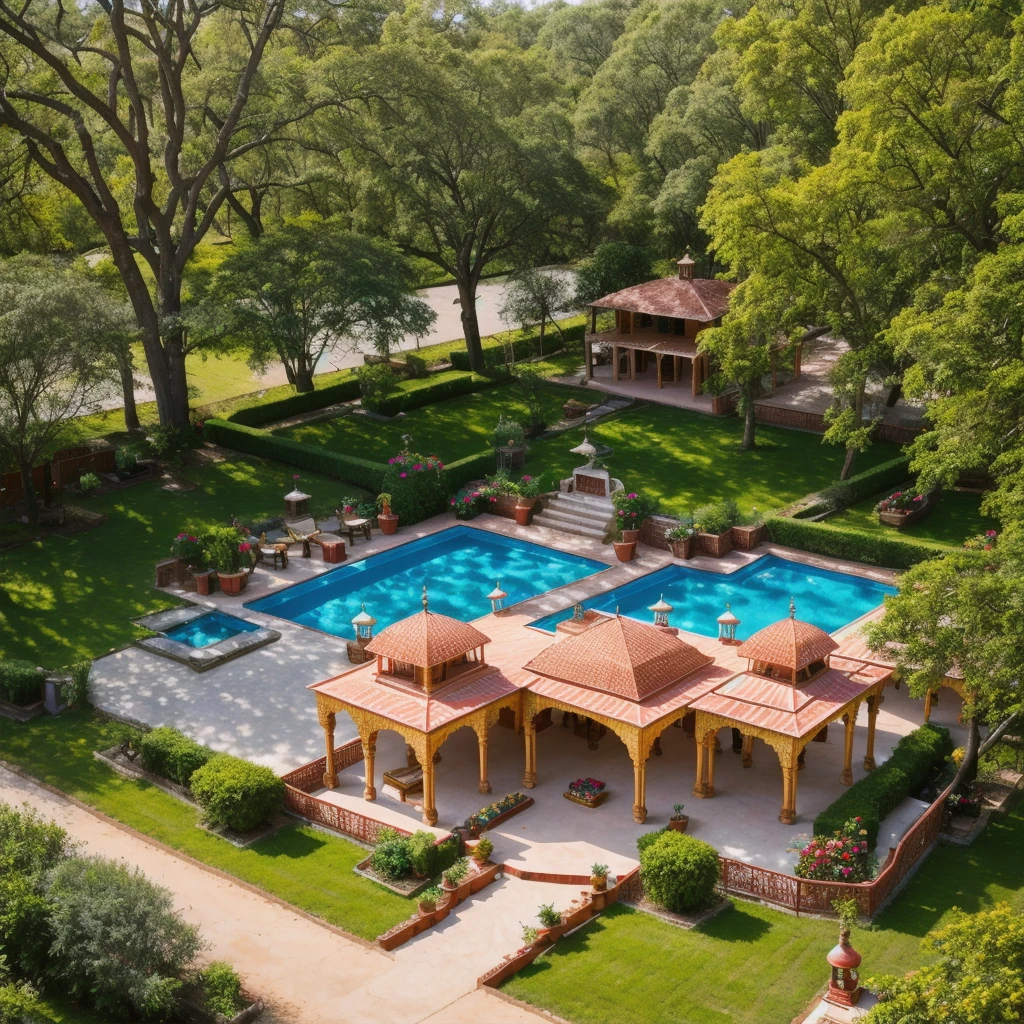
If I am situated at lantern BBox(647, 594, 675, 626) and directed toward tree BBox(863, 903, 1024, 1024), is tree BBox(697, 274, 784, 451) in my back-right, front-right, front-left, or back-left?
back-left

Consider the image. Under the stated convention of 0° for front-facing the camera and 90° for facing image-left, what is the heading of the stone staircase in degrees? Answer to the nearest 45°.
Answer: approximately 45°

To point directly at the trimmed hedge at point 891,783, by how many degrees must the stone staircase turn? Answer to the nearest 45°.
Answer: approximately 45° to its left

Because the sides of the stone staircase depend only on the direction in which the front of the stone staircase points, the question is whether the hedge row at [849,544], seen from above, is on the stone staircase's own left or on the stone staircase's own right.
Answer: on the stone staircase's own left

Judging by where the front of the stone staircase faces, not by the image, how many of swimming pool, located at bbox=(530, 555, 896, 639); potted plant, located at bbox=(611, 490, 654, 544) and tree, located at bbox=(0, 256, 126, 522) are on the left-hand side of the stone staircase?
2

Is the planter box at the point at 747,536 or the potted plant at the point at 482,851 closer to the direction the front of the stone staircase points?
the potted plant

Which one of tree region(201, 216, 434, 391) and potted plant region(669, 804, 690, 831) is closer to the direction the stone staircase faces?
the potted plant

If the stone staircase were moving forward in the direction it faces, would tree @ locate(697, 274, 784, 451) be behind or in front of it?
behind

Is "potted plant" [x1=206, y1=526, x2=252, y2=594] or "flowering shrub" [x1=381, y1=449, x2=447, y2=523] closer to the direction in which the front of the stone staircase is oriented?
the potted plant
